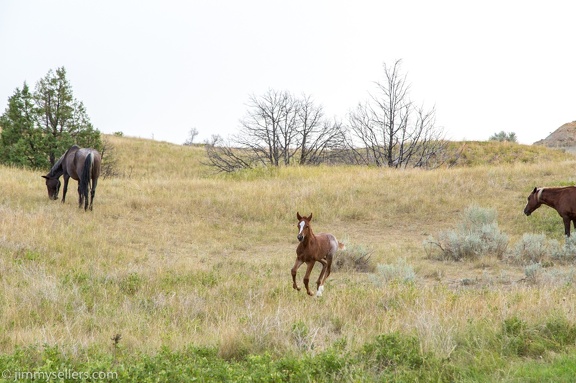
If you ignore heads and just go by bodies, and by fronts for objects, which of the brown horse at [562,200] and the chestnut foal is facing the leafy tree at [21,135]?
the brown horse

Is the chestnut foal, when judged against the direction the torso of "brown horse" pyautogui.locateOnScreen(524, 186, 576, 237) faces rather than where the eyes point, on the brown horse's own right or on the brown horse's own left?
on the brown horse's own left

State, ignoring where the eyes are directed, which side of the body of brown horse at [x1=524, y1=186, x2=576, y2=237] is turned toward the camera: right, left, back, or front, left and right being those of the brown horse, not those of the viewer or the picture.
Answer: left

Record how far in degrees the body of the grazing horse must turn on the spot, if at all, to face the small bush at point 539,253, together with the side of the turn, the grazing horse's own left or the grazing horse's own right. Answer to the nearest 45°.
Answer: approximately 180°

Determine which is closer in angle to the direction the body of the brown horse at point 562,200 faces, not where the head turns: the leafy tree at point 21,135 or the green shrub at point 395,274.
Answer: the leafy tree

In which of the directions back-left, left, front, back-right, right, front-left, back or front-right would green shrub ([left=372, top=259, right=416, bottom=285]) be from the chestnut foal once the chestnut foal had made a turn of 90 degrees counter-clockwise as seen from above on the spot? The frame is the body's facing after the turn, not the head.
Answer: left

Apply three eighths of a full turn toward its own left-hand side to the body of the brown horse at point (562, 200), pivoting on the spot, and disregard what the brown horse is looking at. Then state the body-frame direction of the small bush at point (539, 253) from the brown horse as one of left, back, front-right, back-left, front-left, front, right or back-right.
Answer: front-right

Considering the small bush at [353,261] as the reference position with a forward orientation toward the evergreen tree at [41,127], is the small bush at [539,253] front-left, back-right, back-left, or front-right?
back-right

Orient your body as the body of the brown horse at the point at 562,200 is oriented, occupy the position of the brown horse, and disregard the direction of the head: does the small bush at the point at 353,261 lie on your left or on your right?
on your left

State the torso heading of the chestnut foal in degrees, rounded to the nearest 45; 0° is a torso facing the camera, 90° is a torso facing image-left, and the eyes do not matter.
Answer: approximately 45°
